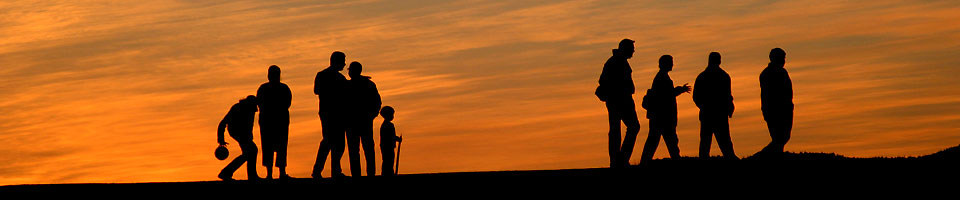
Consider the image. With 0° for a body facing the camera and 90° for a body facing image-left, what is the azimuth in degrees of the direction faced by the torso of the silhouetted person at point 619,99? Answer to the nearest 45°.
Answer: approximately 270°

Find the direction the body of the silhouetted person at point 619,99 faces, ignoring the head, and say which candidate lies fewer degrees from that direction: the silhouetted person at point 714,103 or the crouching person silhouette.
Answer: the silhouetted person

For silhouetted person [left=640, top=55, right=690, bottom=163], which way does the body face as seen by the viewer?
to the viewer's right

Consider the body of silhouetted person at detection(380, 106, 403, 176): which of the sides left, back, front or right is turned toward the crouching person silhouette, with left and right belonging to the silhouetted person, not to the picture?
back

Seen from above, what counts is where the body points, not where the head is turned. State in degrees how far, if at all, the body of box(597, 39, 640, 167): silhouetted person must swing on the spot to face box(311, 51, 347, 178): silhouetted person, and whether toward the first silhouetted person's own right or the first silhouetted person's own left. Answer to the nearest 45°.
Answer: approximately 180°

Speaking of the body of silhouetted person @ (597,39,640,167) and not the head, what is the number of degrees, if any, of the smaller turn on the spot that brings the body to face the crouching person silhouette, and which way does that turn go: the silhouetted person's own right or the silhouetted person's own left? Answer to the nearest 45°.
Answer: approximately 180°

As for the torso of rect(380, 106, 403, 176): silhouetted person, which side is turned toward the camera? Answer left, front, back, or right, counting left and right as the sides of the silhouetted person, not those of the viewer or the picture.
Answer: right

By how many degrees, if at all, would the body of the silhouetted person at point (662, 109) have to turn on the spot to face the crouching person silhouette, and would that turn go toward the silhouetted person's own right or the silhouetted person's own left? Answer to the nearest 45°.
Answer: approximately 180°

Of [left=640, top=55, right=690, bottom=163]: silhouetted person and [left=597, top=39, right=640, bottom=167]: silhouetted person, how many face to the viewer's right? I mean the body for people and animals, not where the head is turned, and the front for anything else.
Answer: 2

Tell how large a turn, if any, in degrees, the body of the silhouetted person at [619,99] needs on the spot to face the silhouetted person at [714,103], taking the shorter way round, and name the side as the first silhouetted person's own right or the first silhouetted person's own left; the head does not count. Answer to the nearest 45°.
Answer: approximately 45° to the first silhouetted person's own left
